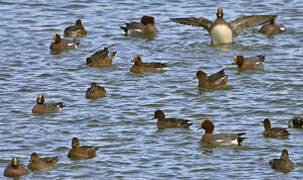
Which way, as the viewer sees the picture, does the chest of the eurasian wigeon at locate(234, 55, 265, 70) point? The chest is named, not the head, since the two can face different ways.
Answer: to the viewer's left

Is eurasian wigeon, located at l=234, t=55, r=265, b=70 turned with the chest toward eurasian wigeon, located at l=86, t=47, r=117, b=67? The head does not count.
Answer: yes

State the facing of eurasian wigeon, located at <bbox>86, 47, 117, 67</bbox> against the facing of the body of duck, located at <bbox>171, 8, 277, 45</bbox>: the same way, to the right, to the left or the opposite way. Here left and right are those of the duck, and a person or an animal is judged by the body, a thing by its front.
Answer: to the right

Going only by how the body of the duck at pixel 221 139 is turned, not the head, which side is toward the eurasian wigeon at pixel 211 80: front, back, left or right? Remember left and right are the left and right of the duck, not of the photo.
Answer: right

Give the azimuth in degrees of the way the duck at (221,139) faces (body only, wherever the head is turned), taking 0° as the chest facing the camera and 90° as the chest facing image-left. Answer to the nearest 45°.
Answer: approximately 90°

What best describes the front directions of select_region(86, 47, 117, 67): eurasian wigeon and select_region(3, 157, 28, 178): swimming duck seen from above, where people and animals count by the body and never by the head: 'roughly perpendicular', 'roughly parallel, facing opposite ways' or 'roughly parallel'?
roughly perpendicular

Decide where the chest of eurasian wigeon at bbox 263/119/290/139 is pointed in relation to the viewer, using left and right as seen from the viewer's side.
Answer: facing to the left of the viewer

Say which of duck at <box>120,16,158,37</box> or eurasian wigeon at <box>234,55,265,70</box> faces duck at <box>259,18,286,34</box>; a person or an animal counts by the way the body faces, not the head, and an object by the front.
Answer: duck at <box>120,16,158,37</box>

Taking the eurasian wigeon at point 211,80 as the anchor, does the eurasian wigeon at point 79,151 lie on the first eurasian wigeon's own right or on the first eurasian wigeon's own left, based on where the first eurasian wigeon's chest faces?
on the first eurasian wigeon's own left

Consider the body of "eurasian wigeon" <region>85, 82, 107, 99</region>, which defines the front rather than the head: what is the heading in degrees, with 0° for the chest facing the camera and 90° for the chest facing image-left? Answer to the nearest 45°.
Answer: approximately 45°

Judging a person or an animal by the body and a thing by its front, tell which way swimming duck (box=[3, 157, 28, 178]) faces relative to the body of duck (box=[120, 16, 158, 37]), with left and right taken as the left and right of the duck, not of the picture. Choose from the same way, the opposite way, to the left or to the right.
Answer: to the right

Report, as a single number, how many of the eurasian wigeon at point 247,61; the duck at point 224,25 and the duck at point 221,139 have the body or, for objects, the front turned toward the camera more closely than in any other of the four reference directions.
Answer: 1
